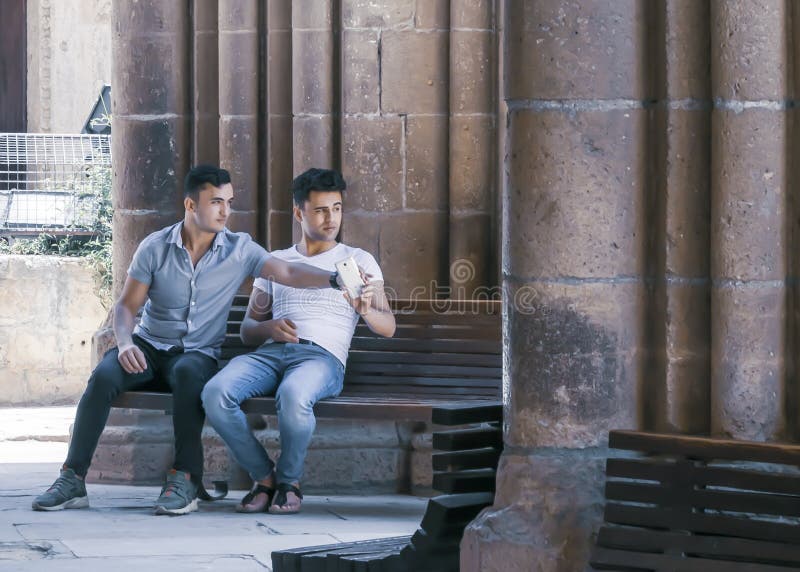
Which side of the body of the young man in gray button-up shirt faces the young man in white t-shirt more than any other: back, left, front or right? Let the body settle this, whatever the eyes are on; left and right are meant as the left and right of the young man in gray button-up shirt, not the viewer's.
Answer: left

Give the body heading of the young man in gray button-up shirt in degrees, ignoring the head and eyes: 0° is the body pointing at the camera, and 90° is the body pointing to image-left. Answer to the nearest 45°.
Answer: approximately 0°

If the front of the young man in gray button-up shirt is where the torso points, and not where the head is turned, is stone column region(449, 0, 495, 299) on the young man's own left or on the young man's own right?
on the young man's own left

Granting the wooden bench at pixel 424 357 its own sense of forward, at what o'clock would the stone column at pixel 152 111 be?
The stone column is roughly at 4 o'clock from the wooden bench.

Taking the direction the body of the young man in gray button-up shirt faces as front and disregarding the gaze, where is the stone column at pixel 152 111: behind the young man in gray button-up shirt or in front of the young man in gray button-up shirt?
behind

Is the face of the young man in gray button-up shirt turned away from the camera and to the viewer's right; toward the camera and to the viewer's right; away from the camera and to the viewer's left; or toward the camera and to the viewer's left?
toward the camera and to the viewer's right

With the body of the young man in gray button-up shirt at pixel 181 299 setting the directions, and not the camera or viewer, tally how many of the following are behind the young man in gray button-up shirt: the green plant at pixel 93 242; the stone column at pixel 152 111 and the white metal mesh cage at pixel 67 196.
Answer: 3

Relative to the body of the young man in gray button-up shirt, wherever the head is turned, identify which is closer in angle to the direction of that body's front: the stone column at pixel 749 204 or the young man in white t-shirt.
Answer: the stone column

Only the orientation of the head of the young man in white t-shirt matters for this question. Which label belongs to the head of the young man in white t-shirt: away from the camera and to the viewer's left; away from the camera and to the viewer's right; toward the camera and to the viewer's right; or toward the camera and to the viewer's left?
toward the camera and to the viewer's right

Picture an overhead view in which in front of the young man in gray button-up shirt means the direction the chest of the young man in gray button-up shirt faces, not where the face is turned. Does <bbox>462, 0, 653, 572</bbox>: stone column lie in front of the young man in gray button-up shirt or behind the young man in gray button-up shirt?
in front

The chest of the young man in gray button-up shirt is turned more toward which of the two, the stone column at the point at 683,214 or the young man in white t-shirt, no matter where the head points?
the stone column

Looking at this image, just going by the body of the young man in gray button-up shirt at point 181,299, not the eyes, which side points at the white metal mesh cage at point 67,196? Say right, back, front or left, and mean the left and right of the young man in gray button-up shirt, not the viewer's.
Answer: back
